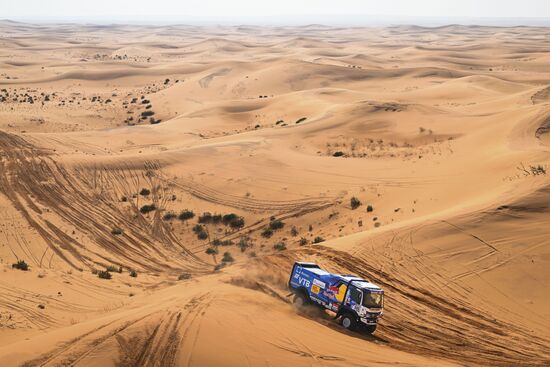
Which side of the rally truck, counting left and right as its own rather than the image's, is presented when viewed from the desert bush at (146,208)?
back

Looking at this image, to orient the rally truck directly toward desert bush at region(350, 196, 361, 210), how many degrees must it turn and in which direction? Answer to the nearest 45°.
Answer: approximately 135° to its left

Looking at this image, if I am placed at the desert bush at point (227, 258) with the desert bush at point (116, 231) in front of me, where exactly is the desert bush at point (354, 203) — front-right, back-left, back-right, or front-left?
back-right

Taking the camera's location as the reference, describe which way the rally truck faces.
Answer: facing the viewer and to the right of the viewer

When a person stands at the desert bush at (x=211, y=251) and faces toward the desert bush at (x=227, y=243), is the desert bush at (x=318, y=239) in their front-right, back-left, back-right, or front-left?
front-right

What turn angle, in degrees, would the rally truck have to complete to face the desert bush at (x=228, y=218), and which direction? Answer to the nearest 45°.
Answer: approximately 180°

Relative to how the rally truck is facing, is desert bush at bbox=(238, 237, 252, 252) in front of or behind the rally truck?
behind

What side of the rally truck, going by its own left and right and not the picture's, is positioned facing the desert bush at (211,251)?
back

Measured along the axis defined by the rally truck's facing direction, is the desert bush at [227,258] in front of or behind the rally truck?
behind

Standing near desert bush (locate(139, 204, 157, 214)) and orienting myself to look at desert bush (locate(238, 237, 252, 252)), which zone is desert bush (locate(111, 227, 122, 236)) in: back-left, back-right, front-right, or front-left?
front-right

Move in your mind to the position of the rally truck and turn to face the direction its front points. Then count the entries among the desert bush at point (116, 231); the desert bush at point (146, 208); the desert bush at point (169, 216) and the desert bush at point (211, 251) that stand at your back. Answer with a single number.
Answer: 4

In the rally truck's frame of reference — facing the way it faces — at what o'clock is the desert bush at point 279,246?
The desert bush is roughly at 7 o'clock from the rally truck.

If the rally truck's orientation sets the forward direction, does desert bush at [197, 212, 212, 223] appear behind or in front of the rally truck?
behind
